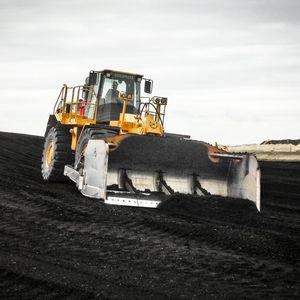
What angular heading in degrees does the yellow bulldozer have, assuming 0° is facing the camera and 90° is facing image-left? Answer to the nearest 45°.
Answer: approximately 315°

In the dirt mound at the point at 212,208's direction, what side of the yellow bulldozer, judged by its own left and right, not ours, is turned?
front
